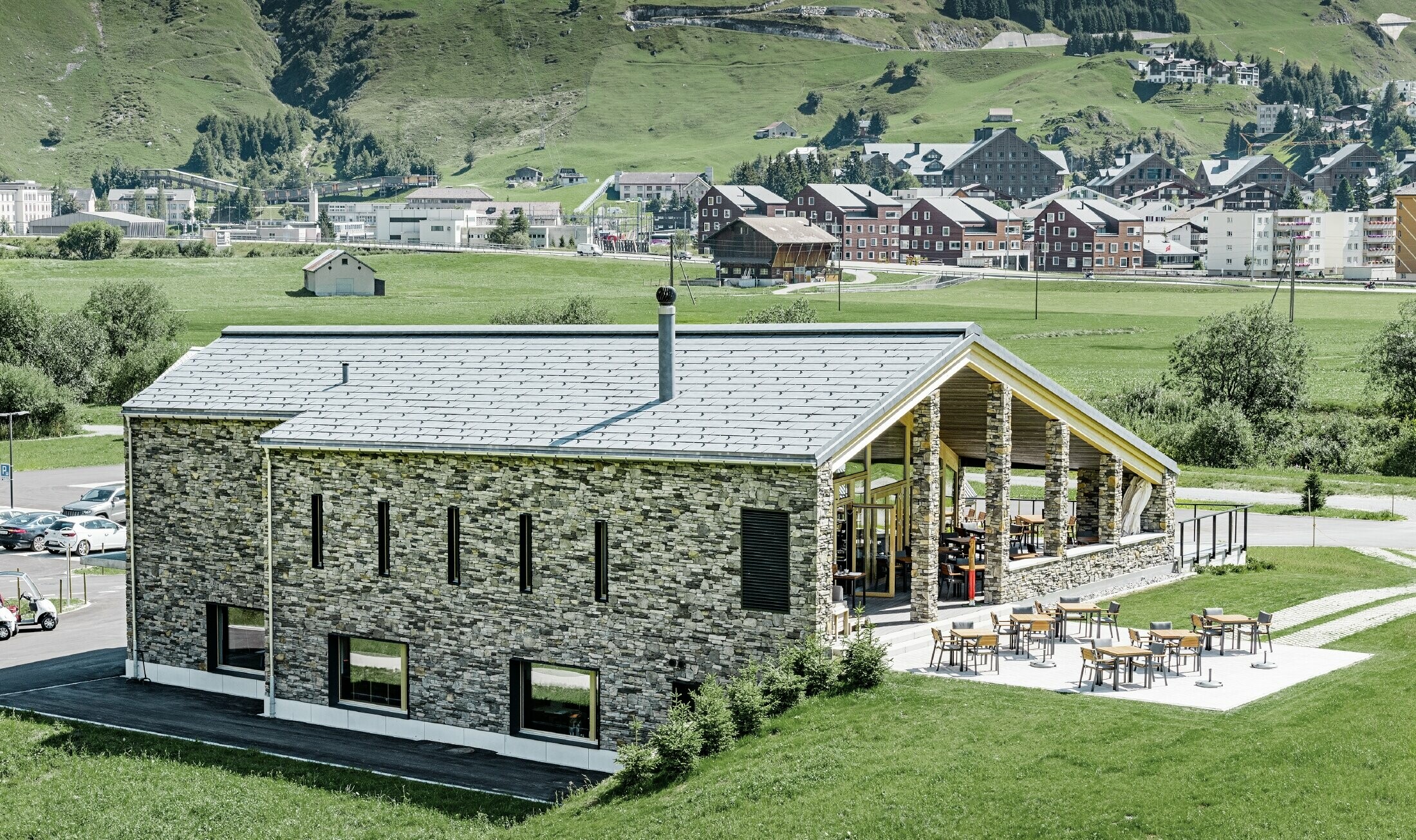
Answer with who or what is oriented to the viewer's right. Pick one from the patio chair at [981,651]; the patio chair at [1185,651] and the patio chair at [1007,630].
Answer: the patio chair at [1007,630]

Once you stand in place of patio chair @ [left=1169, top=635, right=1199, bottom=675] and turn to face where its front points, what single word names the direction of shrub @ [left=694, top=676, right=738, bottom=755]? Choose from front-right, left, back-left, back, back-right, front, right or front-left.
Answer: left

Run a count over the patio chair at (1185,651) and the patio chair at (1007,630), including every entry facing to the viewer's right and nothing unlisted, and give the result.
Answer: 1

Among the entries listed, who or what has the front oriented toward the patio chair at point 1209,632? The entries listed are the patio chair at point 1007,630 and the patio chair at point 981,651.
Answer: the patio chair at point 1007,630

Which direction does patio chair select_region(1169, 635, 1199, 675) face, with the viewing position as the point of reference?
facing away from the viewer and to the left of the viewer

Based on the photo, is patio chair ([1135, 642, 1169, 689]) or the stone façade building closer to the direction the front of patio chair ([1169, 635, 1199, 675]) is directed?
the stone façade building

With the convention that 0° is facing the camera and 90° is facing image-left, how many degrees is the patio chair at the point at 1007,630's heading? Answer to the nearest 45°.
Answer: approximately 270°

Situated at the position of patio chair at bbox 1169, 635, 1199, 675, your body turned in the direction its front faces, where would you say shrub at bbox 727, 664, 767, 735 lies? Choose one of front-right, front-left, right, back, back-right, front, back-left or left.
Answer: left

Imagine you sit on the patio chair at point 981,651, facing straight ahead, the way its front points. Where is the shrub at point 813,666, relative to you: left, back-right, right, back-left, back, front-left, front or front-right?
left

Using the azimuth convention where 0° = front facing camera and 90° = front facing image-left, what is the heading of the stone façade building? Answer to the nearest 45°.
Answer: approximately 315°

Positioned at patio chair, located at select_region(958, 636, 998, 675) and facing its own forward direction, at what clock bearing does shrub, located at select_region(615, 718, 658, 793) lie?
The shrub is roughly at 9 o'clock from the patio chair.

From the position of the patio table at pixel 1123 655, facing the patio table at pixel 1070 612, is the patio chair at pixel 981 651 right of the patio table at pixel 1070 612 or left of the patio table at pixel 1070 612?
left

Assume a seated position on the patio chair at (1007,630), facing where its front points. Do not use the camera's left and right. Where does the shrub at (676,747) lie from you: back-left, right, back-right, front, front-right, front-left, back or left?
back-right
